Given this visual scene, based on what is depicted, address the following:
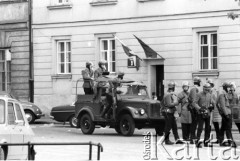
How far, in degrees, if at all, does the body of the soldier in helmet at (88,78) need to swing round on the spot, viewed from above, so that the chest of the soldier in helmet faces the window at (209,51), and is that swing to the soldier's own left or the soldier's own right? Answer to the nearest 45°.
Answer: approximately 45° to the soldier's own left
